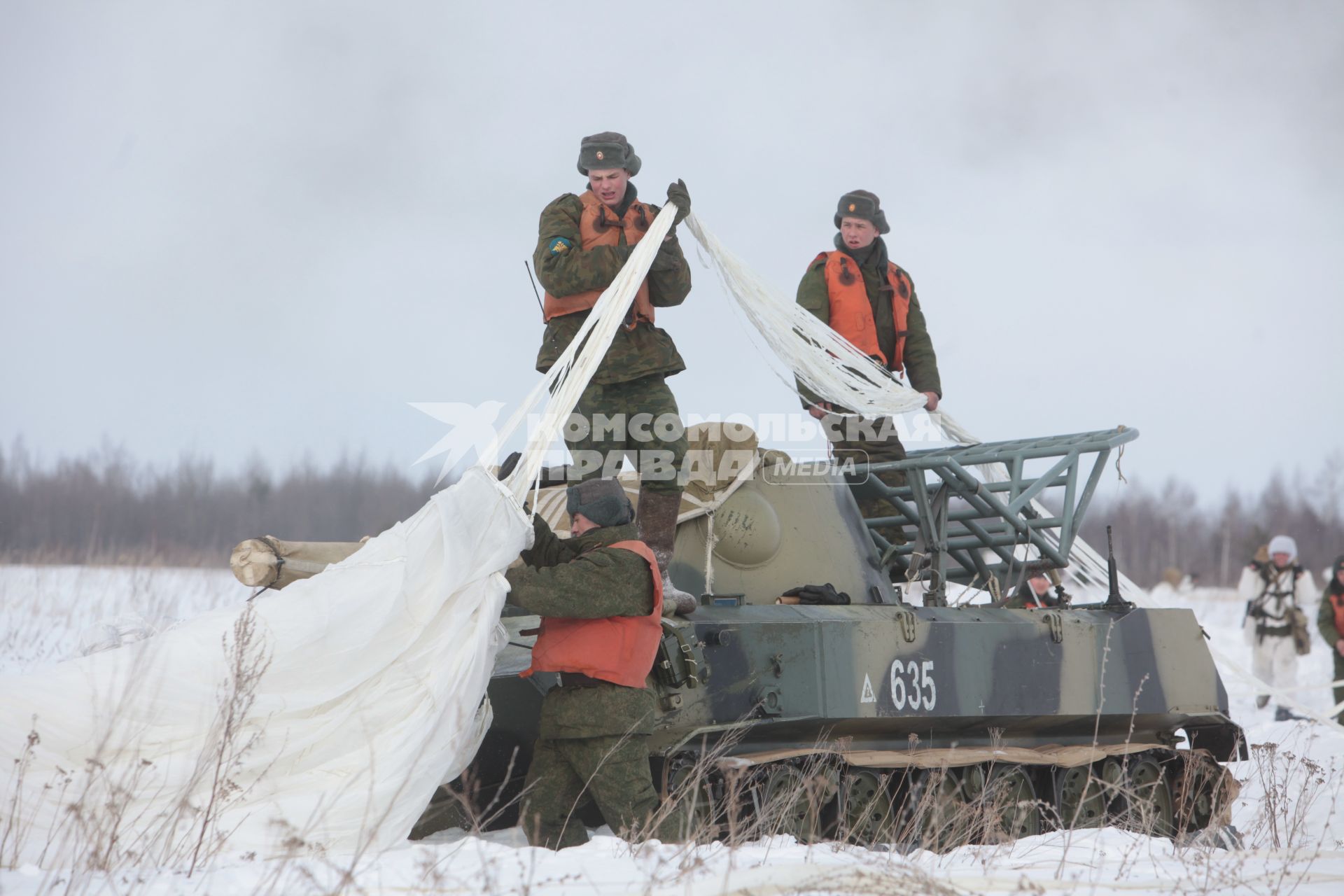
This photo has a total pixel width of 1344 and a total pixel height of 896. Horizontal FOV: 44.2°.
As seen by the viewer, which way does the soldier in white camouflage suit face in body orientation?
toward the camera

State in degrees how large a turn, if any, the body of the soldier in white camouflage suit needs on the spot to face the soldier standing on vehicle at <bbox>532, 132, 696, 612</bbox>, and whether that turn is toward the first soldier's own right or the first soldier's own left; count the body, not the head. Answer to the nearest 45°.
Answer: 0° — they already face them

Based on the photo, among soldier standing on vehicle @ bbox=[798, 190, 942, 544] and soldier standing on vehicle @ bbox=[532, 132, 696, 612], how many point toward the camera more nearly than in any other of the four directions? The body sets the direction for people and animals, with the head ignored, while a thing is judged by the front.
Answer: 2

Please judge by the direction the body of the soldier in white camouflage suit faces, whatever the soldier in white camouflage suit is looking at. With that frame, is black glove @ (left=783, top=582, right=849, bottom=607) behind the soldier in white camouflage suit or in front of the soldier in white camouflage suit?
in front

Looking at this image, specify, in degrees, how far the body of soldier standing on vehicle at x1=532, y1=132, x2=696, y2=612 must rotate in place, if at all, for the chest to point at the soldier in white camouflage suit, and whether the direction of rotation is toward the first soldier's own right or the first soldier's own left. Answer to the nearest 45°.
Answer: approximately 135° to the first soldier's own left

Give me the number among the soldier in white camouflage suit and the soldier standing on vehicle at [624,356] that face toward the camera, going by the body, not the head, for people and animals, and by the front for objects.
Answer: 2

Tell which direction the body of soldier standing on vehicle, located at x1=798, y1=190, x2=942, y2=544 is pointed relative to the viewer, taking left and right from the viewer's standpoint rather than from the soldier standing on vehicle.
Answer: facing the viewer

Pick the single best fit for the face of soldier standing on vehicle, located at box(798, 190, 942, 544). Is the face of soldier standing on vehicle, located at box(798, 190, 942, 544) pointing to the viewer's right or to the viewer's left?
to the viewer's left
